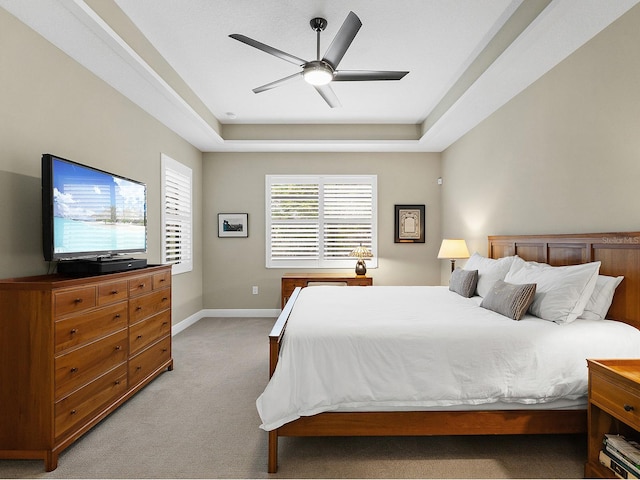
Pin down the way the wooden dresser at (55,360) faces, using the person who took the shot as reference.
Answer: facing the viewer and to the right of the viewer

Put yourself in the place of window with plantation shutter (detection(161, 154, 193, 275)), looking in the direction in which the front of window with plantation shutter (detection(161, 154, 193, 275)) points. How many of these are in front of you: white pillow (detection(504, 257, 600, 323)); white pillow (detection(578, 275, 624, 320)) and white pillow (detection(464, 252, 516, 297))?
3

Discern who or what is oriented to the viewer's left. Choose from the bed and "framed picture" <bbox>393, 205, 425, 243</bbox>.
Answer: the bed

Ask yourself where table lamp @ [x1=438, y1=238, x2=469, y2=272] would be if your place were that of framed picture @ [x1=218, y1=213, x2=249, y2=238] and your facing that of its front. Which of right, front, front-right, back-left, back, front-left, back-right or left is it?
front-left

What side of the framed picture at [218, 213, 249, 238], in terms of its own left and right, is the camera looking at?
front

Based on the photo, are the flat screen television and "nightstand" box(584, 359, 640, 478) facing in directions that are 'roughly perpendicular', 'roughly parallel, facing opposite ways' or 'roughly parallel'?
roughly parallel, facing opposite ways

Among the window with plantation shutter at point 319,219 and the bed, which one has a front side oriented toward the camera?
the window with plantation shutter

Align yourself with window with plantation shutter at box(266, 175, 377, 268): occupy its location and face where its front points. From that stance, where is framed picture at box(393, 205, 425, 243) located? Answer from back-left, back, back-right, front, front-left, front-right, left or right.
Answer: left

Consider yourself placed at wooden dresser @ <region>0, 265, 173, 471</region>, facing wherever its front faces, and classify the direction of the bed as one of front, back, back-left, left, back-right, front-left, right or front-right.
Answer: front

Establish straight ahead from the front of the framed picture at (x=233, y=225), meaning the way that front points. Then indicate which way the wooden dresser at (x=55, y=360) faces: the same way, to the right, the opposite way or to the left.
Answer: to the left

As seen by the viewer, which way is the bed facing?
to the viewer's left

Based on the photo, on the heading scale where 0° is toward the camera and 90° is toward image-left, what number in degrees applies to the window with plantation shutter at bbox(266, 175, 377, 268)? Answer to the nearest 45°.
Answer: approximately 0°

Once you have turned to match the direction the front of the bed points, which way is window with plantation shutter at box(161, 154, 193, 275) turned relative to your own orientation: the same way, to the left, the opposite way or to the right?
the opposite way

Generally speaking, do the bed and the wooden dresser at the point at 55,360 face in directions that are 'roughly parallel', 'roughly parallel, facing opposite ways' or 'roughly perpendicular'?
roughly parallel, facing opposite ways

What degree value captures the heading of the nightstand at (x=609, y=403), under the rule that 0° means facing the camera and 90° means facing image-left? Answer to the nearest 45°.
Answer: approximately 45°

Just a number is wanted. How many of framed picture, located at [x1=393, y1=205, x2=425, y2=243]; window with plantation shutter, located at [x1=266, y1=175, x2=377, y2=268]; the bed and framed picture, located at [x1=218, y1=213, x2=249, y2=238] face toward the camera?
3
